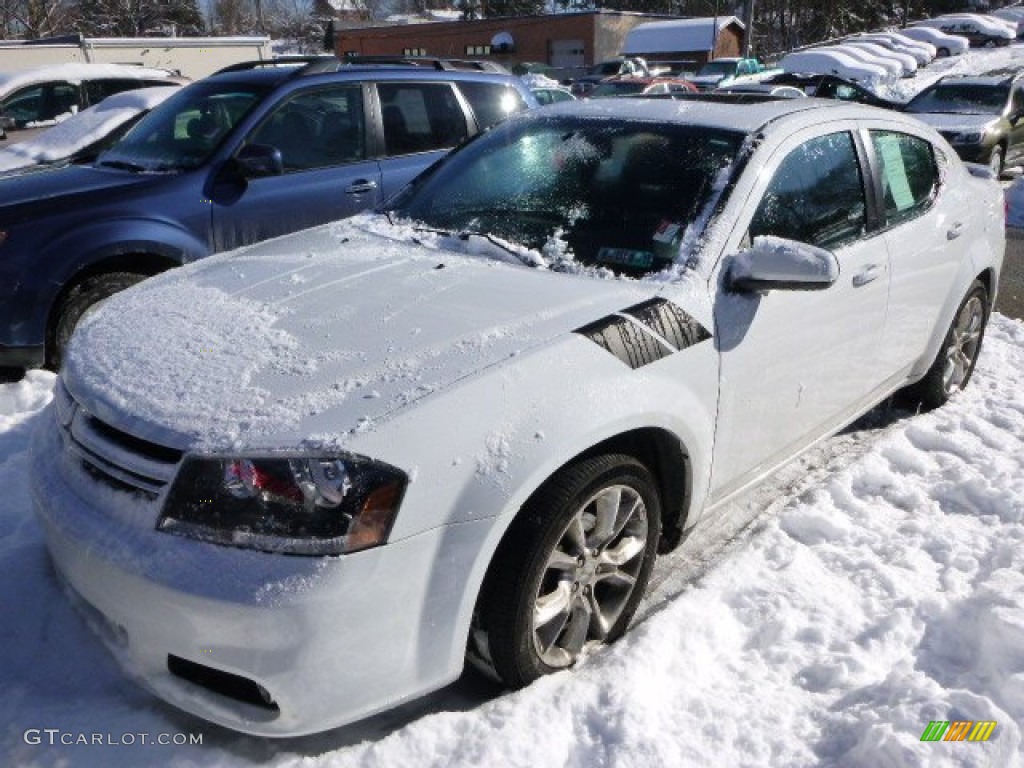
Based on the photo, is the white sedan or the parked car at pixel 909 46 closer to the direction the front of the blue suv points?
the white sedan

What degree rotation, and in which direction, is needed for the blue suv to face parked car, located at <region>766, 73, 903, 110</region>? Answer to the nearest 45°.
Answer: approximately 180°

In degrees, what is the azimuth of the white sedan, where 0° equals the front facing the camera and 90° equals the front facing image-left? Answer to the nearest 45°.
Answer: approximately 45°

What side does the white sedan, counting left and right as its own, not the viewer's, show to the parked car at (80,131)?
right

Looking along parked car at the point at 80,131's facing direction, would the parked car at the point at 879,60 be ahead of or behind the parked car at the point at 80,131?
behind

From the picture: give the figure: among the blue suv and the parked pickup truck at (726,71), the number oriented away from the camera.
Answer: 0
